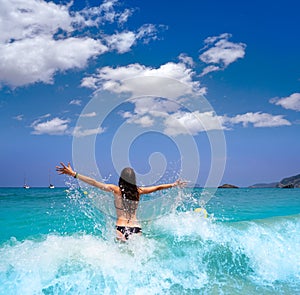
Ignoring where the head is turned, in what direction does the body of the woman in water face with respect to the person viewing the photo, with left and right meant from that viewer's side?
facing away from the viewer

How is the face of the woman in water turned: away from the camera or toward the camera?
away from the camera
